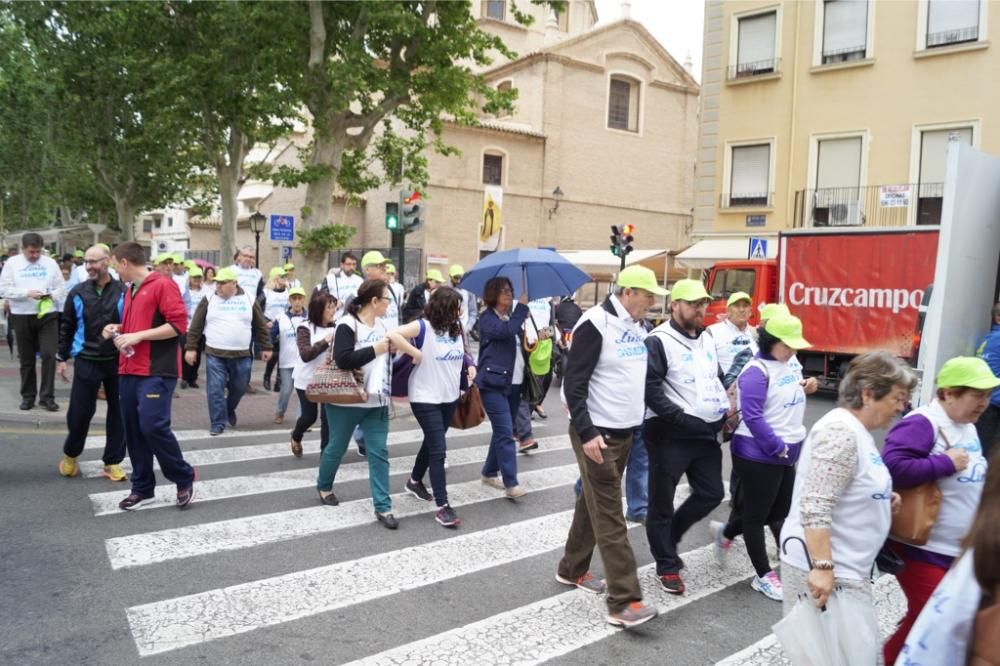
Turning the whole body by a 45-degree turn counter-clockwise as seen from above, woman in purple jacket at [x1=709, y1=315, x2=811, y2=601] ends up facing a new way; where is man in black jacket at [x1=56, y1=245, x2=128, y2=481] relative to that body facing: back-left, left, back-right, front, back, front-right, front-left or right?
back

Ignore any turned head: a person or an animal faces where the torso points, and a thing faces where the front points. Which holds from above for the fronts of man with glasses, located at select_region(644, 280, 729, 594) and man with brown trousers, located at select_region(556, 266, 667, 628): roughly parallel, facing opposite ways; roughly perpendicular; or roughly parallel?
roughly parallel

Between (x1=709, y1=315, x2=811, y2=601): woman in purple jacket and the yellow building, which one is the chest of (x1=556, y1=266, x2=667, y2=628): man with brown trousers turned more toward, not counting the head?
the woman in purple jacket

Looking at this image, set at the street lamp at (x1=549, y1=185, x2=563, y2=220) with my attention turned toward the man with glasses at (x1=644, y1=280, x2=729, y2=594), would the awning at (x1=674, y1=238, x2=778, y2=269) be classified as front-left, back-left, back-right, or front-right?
front-left

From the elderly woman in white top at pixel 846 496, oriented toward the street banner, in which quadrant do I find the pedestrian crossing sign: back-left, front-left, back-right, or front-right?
front-right

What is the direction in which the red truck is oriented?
to the viewer's left

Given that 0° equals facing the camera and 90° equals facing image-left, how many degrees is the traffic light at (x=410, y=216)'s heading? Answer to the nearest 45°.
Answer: approximately 315°
